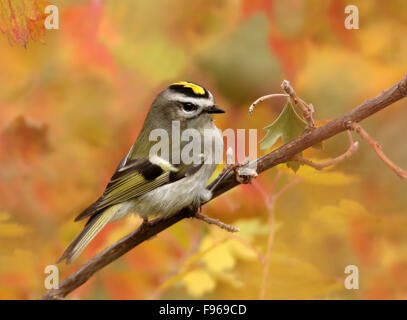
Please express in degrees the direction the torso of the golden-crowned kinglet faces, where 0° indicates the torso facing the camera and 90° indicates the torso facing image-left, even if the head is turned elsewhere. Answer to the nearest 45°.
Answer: approximately 270°
